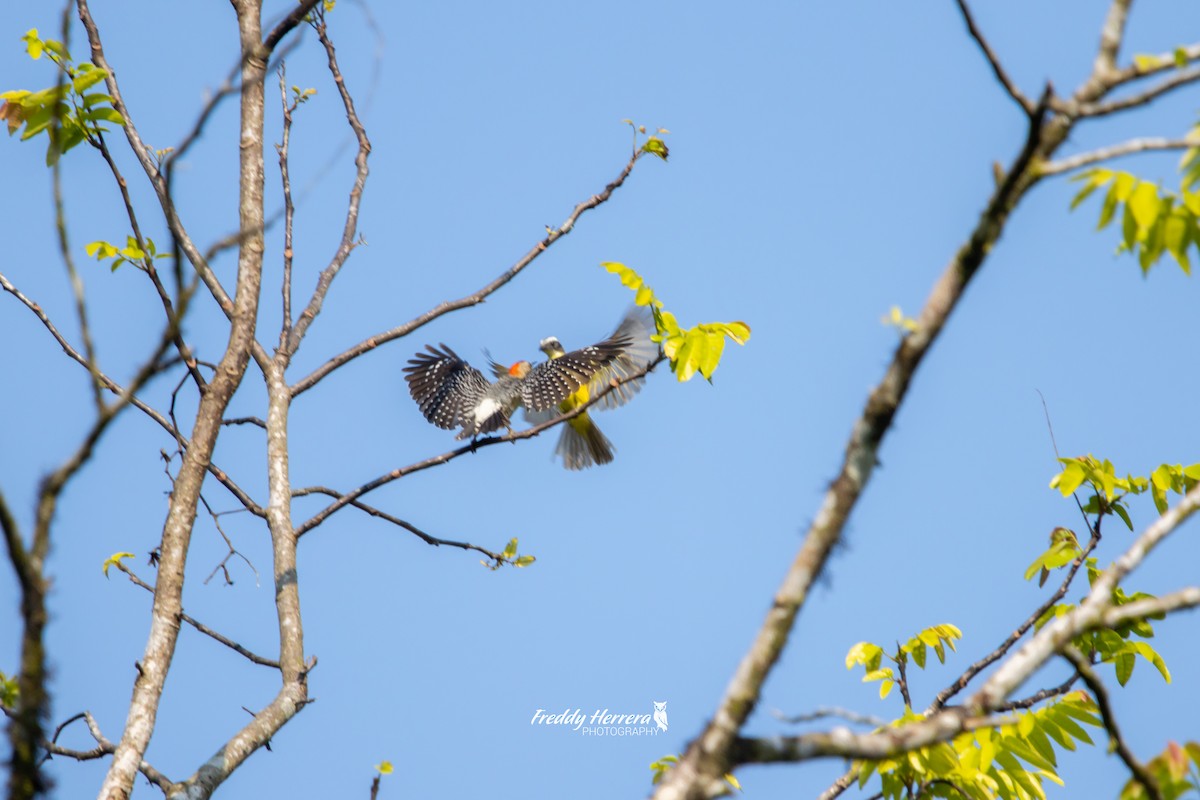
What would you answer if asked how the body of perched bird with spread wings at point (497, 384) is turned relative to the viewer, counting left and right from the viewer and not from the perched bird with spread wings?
facing away from the viewer and to the right of the viewer

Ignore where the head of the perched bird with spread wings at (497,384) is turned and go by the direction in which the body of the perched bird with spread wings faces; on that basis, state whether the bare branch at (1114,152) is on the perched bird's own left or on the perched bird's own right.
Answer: on the perched bird's own right
